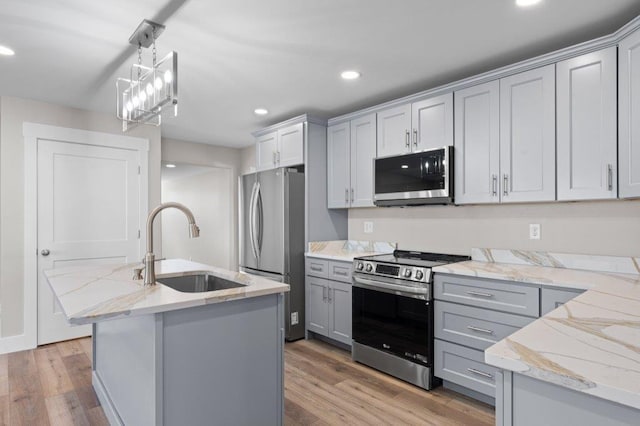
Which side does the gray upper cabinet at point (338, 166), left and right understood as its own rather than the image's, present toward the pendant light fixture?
front

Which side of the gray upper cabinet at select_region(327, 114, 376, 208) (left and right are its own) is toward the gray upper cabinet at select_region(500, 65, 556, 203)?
left

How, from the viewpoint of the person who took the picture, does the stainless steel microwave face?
facing the viewer and to the left of the viewer

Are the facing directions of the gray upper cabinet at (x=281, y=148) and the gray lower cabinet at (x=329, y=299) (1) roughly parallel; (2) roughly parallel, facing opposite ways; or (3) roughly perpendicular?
roughly parallel

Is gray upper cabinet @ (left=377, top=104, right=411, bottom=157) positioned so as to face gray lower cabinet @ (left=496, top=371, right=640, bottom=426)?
no

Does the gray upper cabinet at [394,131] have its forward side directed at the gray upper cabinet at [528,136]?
no

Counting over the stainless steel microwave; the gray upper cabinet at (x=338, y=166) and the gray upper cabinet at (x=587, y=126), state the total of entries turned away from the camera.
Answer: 0

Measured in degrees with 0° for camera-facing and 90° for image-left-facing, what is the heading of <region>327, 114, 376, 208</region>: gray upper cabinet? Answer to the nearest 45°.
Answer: approximately 45°

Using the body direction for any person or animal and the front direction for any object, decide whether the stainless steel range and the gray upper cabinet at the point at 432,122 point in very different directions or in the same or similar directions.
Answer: same or similar directions

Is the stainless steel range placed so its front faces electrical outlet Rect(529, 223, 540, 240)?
no

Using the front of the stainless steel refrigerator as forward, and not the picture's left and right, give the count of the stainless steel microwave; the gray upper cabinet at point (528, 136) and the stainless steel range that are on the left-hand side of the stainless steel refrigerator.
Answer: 3

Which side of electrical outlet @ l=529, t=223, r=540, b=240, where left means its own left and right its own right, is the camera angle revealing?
front
